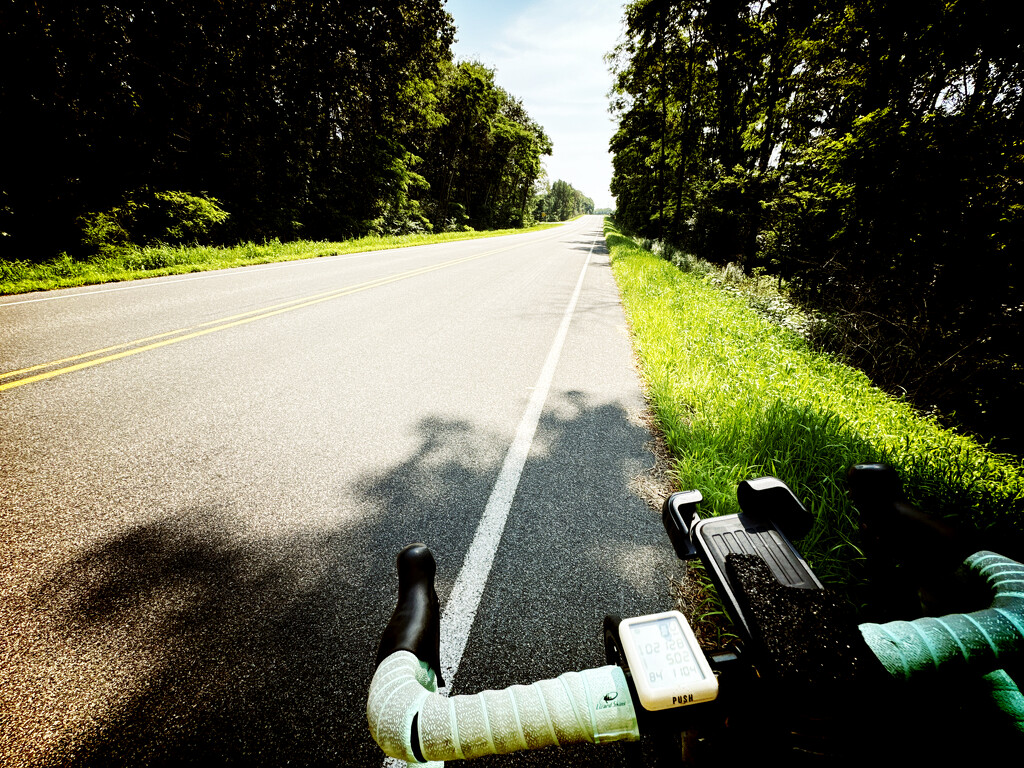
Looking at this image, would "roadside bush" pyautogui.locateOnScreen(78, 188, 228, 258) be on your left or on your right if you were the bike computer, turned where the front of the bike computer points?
on your right

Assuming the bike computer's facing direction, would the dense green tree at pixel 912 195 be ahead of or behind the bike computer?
behind

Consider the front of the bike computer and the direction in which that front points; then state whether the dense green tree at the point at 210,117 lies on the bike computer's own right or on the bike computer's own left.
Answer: on the bike computer's own right

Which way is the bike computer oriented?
toward the camera
